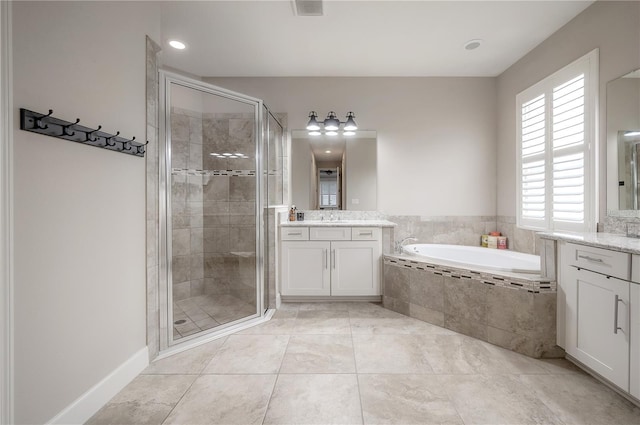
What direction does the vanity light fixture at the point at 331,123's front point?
toward the camera

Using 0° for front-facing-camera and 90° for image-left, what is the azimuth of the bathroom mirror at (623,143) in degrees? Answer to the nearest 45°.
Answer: approximately 45°

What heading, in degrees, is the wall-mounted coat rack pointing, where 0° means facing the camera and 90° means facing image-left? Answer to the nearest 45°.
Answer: approximately 315°

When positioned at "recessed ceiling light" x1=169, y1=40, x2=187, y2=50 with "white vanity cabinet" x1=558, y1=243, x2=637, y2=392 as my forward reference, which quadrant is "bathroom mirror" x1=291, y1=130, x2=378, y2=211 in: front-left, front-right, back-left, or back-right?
front-left

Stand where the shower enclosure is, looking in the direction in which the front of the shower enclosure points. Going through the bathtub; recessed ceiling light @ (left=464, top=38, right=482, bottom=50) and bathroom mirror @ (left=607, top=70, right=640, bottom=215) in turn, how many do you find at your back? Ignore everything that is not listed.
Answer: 0

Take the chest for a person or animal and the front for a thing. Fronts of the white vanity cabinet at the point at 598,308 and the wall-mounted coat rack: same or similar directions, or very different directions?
very different directions

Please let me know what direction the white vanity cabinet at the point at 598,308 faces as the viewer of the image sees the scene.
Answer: facing the viewer and to the left of the viewer

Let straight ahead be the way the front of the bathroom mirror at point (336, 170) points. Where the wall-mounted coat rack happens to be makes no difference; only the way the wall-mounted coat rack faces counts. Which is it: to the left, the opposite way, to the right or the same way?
to the left

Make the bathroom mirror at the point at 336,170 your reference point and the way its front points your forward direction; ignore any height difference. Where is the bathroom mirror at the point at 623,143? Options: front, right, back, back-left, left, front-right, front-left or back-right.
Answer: front-left

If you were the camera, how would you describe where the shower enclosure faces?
facing the viewer and to the right of the viewer

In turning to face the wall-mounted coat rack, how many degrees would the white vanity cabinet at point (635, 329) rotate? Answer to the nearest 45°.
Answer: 0° — it already faces it

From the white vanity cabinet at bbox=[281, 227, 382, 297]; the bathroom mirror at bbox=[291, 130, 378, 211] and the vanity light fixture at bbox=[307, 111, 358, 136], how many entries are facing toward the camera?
3

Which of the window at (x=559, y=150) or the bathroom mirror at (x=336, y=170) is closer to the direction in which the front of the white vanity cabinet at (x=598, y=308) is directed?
the bathroom mirror

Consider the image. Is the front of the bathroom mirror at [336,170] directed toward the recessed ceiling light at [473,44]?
no

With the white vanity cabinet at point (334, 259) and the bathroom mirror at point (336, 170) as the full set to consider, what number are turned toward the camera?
2
